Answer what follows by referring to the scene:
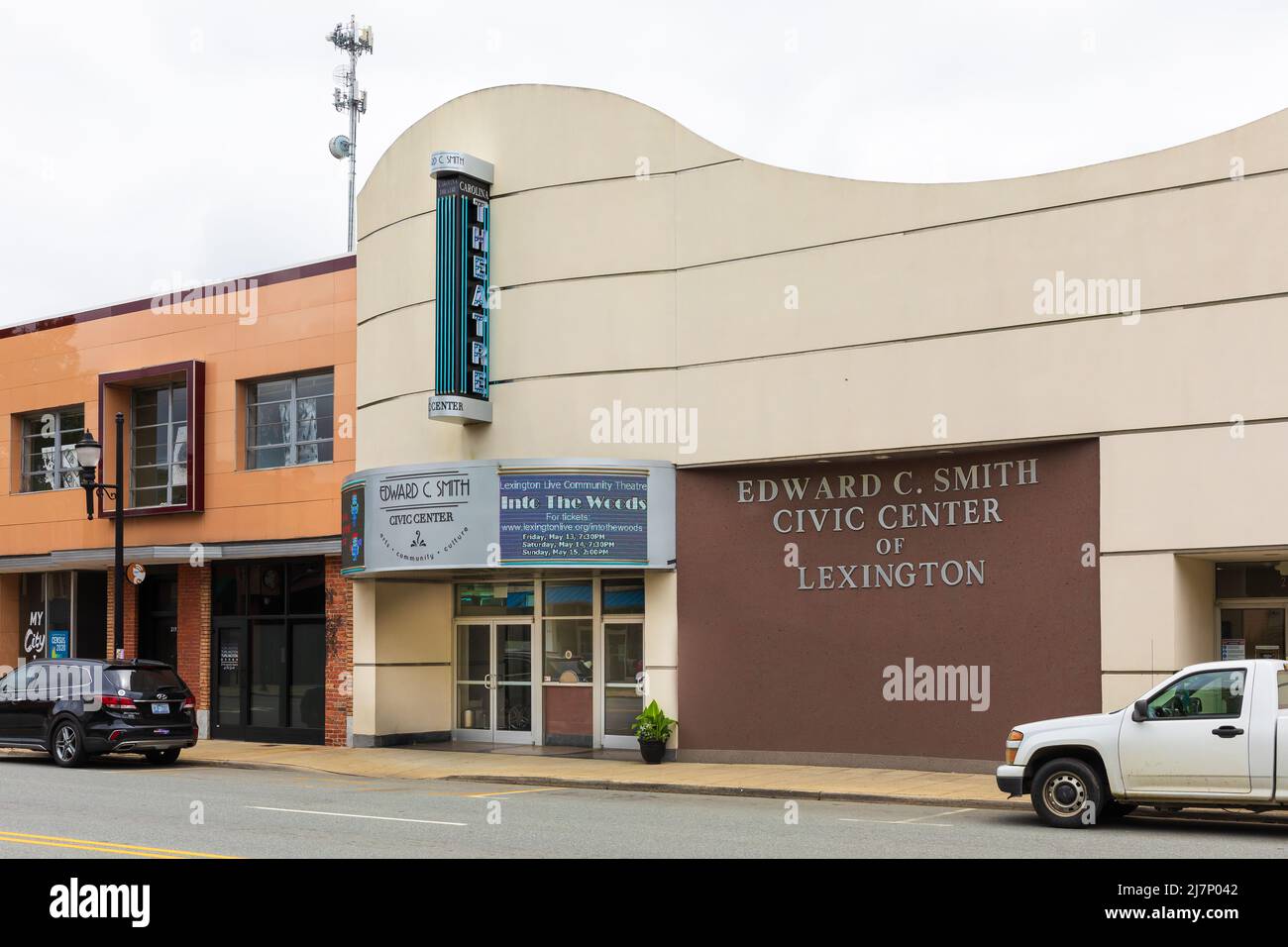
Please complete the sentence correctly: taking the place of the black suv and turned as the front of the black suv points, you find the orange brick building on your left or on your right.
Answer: on your right

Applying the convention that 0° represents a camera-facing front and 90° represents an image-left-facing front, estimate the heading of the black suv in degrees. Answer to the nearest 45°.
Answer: approximately 135°

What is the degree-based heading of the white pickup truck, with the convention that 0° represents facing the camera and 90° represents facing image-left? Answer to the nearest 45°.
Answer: approximately 90°

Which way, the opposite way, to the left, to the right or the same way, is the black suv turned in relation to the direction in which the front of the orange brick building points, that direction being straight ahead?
to the right

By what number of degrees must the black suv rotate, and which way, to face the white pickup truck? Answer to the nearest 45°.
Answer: approximately 180°

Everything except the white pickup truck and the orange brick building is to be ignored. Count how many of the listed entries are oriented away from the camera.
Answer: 0

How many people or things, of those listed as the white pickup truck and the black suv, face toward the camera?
0

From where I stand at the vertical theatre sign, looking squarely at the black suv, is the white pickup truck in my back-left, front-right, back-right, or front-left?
back-left

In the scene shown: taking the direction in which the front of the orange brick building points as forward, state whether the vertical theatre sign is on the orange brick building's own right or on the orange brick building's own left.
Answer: on the orange brick building's own left

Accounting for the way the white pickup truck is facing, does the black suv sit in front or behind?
in front

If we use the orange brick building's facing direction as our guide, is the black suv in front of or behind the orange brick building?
in front

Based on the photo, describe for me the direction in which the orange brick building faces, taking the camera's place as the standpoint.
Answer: facing the viewer and to the left of the viewer

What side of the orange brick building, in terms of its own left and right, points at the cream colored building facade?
left

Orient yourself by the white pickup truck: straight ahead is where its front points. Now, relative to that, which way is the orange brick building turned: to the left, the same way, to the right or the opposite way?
to the left
